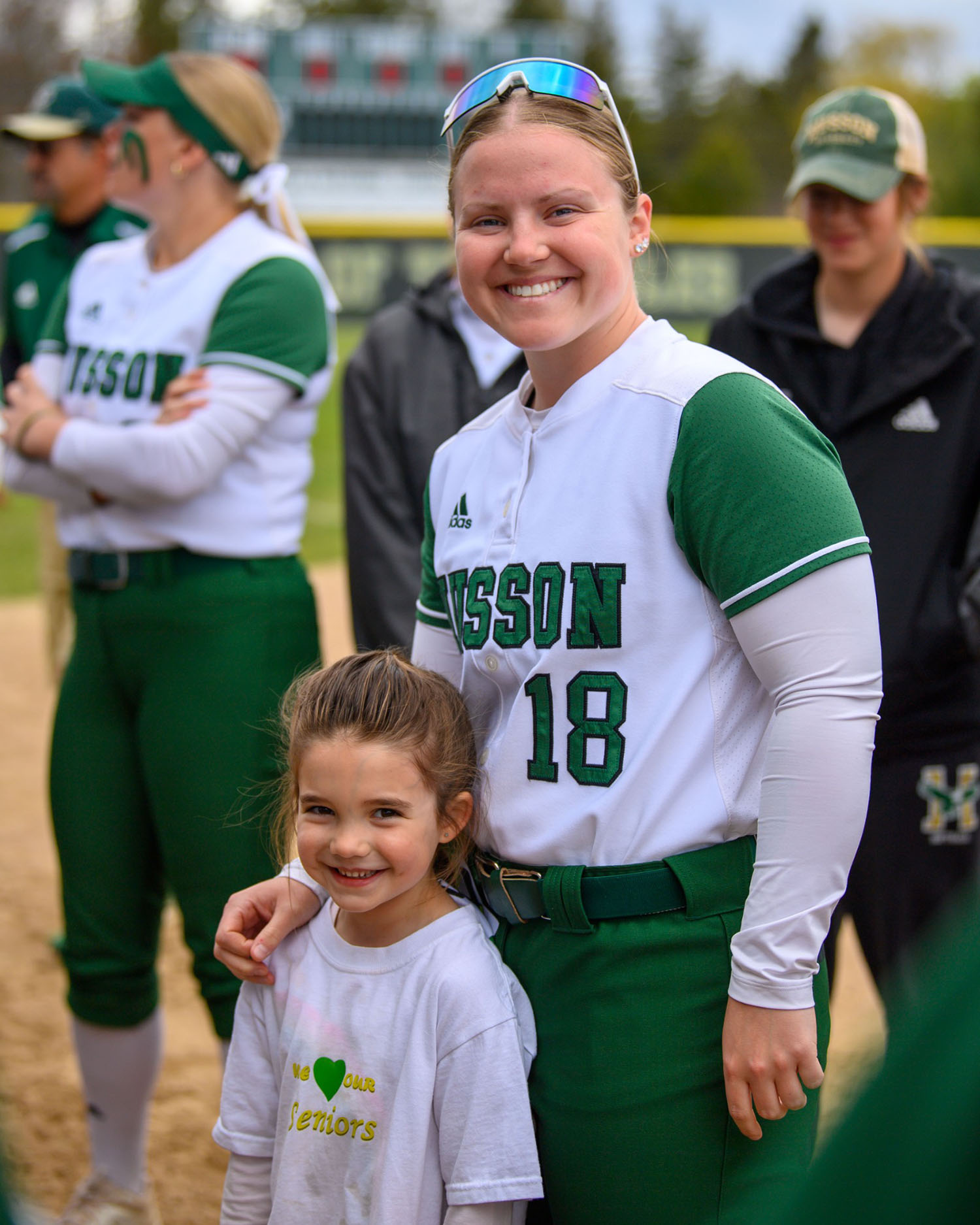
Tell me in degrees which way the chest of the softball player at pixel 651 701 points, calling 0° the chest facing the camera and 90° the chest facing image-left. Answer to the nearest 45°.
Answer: approximately 45°

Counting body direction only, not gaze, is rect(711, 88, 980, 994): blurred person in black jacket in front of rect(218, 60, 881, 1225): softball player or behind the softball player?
behind

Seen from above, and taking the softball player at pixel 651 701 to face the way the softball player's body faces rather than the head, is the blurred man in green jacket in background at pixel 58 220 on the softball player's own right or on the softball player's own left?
on the softball player's own right

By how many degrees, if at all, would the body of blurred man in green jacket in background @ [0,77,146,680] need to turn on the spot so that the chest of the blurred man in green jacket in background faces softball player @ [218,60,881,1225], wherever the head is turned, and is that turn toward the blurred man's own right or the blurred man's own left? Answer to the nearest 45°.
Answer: approximately 45° to the blurred man's own left

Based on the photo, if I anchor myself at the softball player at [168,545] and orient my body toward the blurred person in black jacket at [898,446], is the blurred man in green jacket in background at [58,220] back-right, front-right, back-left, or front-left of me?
back-left

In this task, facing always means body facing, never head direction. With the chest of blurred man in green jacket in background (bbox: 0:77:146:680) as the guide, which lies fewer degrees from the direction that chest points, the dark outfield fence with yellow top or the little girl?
the little girl
